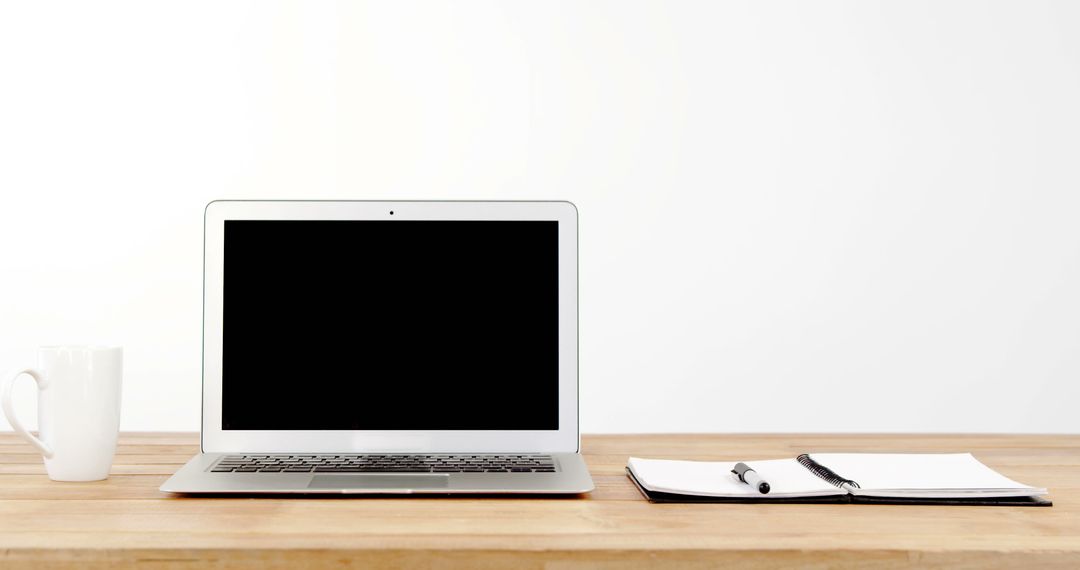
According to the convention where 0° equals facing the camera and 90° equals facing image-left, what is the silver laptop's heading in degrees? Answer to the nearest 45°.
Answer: approximately 0°

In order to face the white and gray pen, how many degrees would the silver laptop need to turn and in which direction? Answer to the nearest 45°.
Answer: approximately 45° to its left

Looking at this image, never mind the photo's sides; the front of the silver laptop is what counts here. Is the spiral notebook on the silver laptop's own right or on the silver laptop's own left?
on the silver laptop's own left
